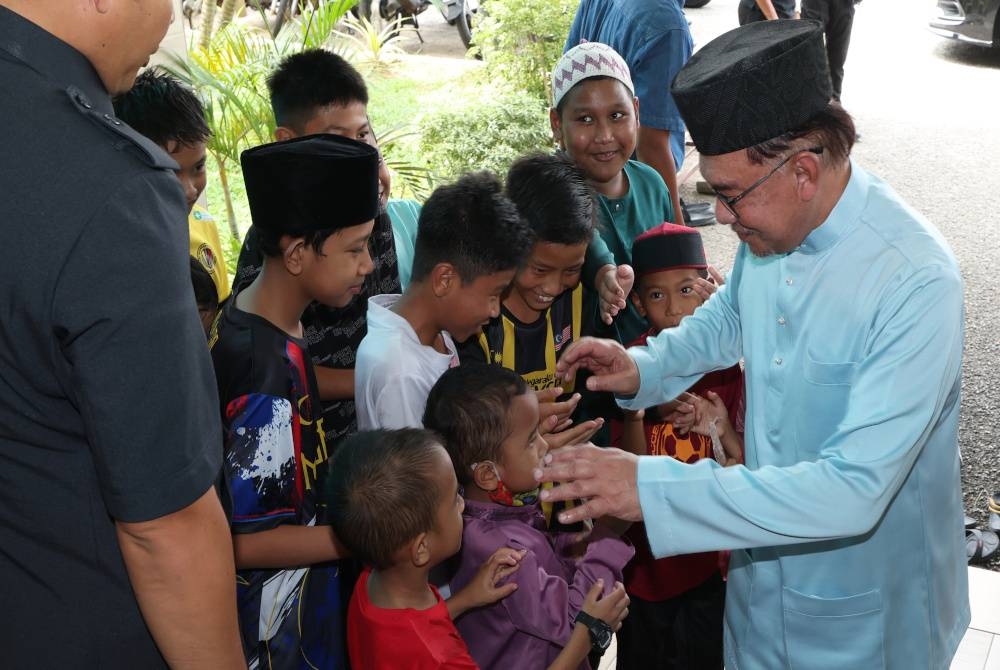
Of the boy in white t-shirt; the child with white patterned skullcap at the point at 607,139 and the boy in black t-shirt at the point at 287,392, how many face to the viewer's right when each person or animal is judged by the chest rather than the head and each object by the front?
2

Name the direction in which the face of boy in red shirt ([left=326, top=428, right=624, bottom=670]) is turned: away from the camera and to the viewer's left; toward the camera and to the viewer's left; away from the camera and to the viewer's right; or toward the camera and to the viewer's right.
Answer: away from the camera and to the viewer's right

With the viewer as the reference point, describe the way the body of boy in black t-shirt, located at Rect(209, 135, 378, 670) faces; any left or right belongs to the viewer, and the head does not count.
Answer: facing to the right of the viewer

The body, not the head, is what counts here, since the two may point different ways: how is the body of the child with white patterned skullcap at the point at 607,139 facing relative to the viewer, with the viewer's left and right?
facing the viewer

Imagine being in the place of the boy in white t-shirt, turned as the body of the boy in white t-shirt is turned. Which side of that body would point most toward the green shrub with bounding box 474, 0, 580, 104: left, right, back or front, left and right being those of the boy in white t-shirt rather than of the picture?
left

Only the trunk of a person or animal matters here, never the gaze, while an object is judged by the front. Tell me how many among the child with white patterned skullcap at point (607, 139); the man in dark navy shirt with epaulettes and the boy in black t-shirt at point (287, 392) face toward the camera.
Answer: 1

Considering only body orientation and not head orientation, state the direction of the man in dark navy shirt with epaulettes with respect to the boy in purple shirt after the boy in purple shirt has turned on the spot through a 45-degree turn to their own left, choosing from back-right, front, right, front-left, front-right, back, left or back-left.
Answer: back

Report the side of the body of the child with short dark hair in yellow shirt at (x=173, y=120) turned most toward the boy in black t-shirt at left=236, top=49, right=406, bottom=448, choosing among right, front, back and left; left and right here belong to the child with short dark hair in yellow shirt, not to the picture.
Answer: front

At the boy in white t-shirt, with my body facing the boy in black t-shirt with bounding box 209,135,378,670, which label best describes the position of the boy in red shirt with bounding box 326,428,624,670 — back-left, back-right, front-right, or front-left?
front-left

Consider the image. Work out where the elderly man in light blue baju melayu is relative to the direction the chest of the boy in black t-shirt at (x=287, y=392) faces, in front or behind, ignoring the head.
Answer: in front

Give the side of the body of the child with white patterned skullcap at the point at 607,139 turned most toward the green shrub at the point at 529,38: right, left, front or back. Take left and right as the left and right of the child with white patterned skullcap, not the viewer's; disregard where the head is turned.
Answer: back

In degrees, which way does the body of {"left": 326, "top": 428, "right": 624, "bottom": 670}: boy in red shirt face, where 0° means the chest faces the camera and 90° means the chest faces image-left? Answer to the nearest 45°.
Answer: approximately 225°

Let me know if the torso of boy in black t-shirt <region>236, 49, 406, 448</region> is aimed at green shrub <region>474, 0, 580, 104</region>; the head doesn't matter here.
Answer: no

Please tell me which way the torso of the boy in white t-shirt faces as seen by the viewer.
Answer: to the viewer's right

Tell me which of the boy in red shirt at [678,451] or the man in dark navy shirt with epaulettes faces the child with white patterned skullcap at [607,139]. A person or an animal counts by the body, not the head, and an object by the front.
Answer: the man in dark navy shirt with epaulettes

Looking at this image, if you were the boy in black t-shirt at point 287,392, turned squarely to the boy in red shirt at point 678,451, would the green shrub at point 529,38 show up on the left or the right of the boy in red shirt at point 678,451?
left

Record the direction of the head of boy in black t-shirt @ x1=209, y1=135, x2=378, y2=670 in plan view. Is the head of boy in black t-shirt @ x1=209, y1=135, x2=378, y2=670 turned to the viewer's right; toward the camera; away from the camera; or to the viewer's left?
to the viewer's right

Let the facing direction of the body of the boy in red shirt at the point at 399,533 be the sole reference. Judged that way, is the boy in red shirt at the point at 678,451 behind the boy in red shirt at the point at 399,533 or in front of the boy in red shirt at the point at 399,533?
in front

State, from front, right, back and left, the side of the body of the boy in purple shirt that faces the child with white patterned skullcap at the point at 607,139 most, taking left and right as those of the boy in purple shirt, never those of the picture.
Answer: left
